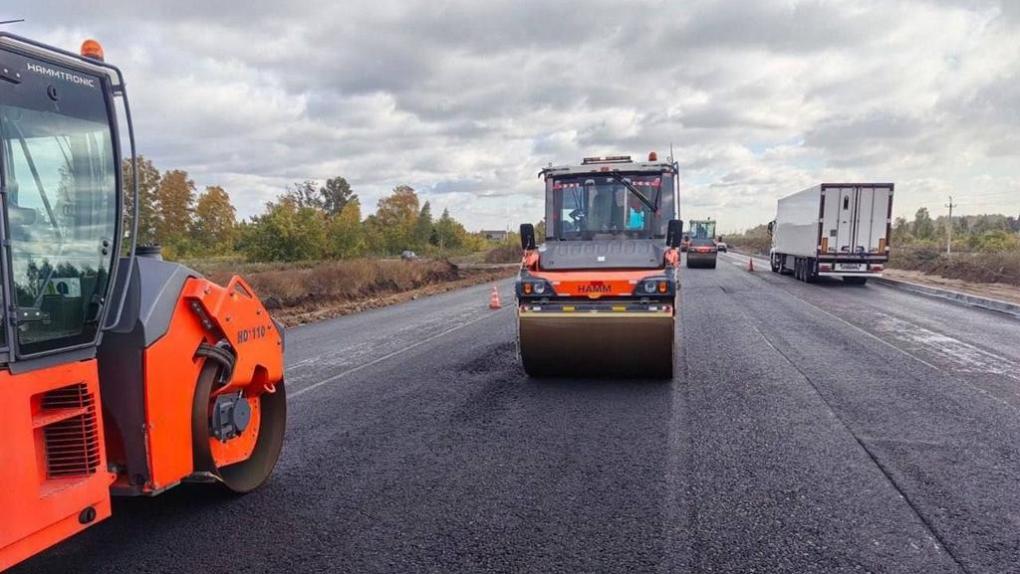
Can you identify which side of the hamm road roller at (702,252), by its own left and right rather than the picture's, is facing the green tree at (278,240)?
right

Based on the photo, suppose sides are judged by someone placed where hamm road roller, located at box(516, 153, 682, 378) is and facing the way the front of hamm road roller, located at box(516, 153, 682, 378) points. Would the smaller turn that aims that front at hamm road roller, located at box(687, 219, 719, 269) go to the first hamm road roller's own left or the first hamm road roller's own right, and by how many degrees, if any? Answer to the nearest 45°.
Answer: approximately 180°

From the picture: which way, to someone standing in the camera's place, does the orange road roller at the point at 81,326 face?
facing away from the viewer and to the right of the viewer

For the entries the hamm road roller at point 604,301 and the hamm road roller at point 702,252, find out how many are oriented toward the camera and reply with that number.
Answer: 2

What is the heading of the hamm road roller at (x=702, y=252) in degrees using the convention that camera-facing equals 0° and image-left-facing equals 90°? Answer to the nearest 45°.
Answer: approximately 0°

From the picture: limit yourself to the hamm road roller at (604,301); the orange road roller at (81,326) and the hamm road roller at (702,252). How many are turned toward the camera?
2

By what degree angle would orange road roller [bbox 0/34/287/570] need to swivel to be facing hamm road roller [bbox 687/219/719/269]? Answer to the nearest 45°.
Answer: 0° — it already faces it

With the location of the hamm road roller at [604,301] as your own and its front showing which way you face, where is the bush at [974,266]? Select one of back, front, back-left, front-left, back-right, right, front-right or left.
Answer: back-left
